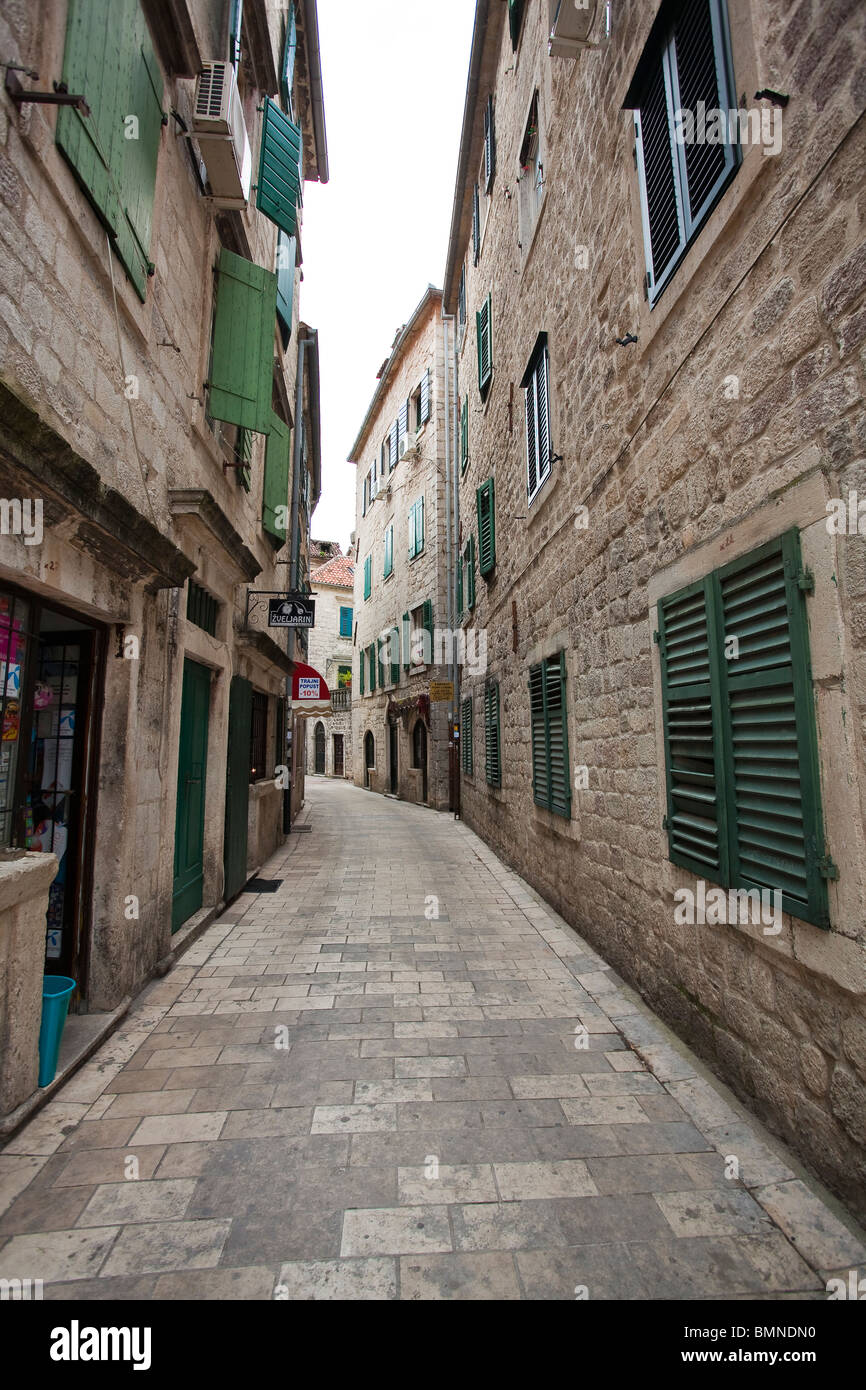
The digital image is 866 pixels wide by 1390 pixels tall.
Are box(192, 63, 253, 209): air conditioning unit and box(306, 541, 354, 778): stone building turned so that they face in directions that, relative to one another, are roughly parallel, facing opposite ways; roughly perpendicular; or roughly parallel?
roughly perpendicular

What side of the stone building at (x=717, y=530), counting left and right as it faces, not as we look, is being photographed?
left

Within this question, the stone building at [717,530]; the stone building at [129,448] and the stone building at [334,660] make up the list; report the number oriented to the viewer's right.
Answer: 1

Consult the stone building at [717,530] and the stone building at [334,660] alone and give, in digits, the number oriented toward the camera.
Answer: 1

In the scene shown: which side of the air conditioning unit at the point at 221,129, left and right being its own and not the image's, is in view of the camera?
right

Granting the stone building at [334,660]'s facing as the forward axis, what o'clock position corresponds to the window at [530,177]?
The window is roughly at 12 o'clock from the stone building.

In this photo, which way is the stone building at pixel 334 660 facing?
toward the camera

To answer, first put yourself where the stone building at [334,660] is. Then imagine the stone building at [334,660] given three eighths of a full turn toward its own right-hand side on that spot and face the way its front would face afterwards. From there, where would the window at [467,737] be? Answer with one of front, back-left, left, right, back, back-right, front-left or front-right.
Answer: back-left

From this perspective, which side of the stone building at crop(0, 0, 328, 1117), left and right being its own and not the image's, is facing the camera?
right

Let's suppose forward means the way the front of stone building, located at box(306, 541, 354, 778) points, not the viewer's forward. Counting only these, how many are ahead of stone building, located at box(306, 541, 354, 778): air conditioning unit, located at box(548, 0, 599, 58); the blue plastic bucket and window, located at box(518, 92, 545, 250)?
3

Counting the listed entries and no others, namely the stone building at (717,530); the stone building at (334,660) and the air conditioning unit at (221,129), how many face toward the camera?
1

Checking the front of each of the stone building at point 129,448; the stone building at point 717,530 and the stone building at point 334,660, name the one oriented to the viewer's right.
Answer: the stone building at point 129,448

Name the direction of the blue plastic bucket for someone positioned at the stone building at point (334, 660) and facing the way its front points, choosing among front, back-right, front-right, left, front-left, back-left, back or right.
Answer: front

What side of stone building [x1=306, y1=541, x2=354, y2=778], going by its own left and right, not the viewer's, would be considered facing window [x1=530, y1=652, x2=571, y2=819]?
front

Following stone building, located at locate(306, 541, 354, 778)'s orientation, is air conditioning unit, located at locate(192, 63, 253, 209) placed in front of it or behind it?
in front

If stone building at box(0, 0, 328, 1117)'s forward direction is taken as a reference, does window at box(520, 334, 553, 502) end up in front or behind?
in front

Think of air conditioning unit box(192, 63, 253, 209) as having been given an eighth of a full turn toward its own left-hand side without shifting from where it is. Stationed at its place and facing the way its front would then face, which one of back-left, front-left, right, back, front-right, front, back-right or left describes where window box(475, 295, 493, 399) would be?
front
